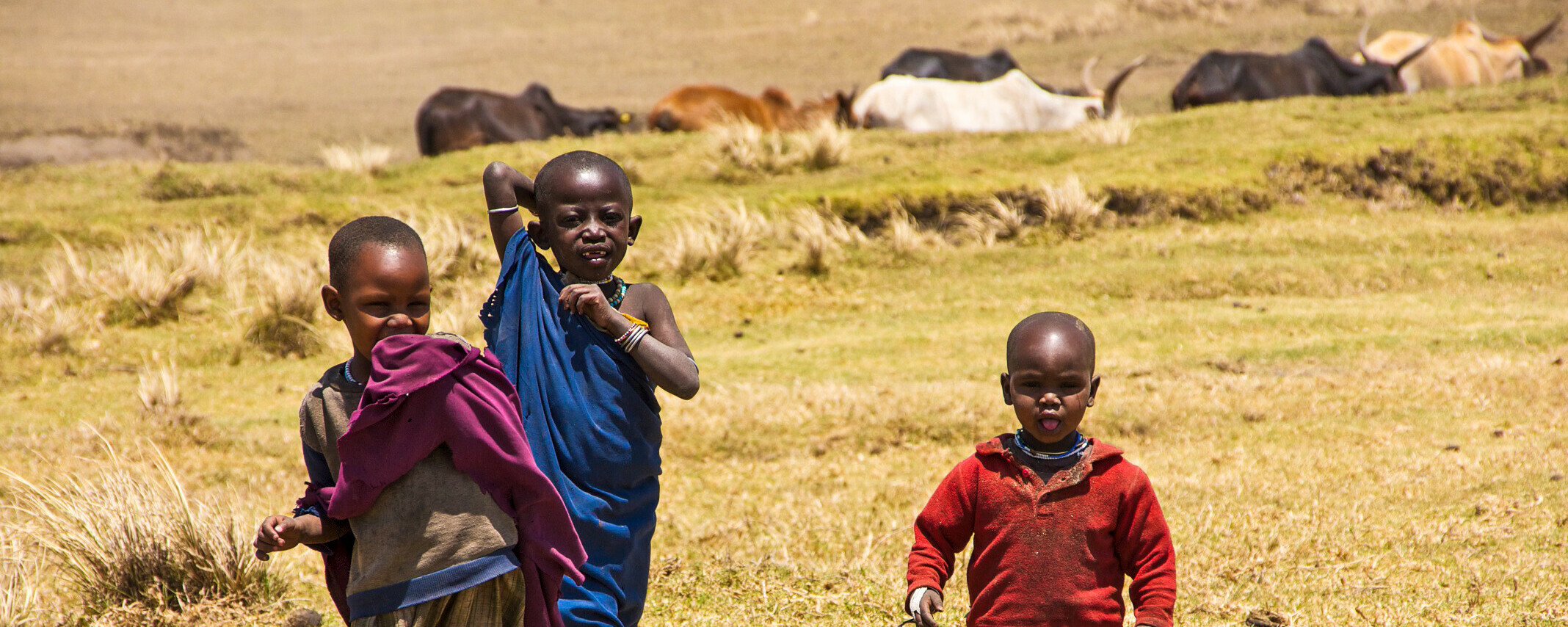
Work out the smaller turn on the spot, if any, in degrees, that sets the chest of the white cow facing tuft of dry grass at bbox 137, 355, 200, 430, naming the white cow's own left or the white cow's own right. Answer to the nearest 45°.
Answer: approximately 90° to the white cow's own right

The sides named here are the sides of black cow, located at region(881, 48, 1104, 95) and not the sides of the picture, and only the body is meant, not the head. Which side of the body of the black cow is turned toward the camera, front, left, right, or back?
right

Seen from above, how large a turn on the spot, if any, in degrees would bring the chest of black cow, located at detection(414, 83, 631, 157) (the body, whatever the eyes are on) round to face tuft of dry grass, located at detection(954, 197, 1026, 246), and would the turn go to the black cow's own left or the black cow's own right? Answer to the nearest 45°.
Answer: approximately 45° to the black cow's own right

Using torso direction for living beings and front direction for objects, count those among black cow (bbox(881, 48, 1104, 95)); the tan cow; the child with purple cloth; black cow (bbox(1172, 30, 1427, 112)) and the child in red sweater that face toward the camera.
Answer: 2

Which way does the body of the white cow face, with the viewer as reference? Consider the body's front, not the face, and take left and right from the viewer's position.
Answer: facing to the right of the viewer

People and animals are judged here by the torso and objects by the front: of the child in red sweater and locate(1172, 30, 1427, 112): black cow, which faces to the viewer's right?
the black cow

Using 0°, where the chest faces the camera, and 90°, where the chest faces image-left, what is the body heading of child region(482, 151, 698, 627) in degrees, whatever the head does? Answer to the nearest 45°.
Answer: approximately 0°

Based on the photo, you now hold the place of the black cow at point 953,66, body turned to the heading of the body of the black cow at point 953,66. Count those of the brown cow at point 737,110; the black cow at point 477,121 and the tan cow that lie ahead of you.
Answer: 1

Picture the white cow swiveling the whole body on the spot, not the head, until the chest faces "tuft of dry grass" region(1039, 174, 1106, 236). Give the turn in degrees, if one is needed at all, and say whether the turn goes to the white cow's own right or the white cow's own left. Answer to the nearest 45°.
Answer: approximately 90° to the white cow's own right

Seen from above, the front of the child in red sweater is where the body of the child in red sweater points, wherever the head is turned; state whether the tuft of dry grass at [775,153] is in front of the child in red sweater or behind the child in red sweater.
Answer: behind

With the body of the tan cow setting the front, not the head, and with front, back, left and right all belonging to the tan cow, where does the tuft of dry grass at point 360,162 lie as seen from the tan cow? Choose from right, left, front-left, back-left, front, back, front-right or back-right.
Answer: back-right

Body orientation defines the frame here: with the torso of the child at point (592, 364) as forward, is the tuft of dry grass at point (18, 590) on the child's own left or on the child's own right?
on the child's own right

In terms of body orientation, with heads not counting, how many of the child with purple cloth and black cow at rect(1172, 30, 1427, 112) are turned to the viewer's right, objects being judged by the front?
1

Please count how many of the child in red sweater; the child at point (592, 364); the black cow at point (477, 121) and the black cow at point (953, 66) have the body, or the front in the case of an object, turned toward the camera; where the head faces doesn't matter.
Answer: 2

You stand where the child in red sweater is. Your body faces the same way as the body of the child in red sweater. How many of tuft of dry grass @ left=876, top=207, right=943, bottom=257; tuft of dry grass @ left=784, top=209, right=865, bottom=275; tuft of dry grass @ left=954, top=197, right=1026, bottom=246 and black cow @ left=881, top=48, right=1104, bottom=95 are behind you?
4

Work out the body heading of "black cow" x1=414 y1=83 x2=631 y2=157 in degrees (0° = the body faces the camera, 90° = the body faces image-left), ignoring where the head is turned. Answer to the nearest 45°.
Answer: approximately 270°

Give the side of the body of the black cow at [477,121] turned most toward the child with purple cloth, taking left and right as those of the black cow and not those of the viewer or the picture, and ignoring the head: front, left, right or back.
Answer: right

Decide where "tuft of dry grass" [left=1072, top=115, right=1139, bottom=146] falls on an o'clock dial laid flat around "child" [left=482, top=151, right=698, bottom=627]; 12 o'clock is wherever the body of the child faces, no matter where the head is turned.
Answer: The tuft of dry grass is roughly at 7 o'clock from the child.
